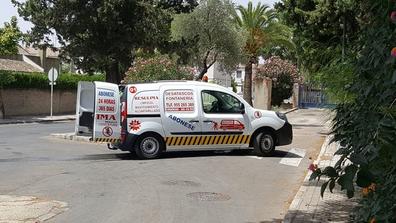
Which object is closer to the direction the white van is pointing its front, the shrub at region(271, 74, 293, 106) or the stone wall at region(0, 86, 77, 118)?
the shrub

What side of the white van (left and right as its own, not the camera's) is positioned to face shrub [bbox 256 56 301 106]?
left

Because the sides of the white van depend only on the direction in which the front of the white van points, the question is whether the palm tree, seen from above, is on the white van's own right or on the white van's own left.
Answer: on the white van's own left

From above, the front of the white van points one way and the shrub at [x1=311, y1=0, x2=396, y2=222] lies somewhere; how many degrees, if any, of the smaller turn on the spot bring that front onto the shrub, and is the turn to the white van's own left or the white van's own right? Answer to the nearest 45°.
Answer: approximately 90° to the white van's own right

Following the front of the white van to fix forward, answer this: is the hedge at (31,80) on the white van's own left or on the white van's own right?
on the white van's own left

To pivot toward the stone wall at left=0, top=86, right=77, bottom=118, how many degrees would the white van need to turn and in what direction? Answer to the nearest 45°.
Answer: approximately 135° to its left

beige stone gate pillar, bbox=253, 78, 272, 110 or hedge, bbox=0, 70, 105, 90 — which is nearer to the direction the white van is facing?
the beige stone gate pillar

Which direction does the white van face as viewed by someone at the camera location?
facing to the right of the viewer
